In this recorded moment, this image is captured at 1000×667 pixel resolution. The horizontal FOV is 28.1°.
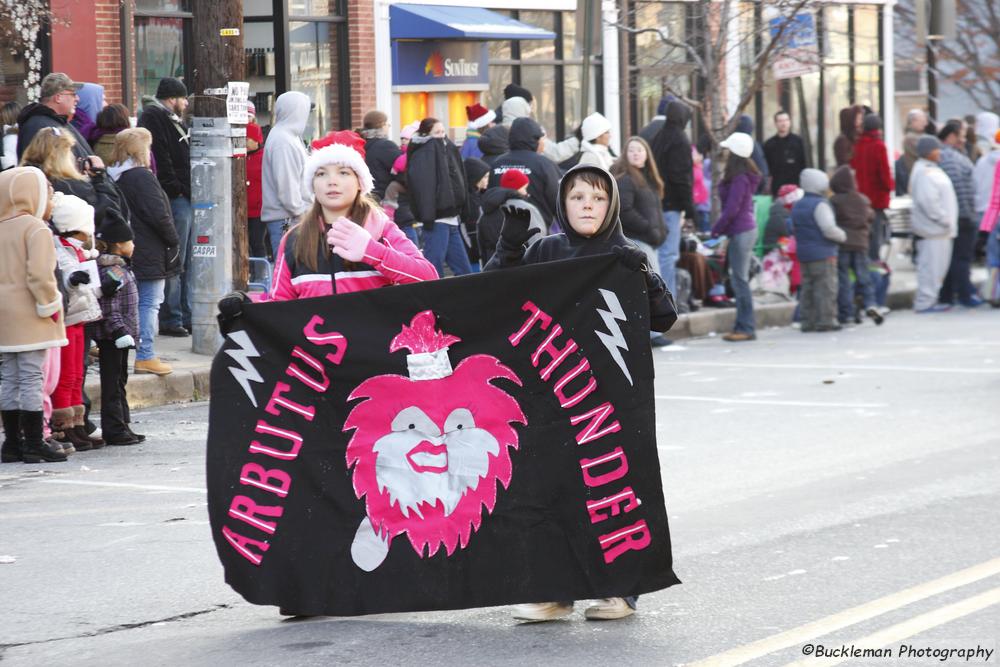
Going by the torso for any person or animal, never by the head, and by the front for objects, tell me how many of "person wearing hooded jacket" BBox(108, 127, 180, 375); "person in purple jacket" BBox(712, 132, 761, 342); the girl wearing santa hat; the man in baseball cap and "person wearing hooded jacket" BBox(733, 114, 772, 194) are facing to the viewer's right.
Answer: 2

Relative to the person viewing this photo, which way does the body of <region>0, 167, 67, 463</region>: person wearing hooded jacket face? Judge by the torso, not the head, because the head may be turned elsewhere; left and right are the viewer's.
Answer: facing away from the viewer and to the right of the viewer

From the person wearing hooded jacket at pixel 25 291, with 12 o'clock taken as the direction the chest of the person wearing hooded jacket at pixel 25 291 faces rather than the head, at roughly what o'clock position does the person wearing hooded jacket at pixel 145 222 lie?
the person wearing hooded jacket at pixel 145 222 is roughly at 11 o'clock from the person wearing hooded jacket at pixel 25 291.

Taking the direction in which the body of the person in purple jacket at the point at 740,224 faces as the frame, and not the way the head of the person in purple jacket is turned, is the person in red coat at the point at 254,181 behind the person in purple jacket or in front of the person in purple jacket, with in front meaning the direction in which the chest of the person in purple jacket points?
in front

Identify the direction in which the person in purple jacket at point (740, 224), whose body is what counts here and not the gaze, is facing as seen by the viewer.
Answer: to the viewer's left

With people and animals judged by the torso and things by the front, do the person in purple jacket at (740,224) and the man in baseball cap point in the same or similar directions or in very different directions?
very different directions

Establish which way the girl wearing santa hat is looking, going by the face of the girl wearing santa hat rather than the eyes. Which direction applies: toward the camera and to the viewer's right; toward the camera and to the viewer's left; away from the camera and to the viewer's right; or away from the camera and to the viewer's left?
toward the camera and to the viewer's left

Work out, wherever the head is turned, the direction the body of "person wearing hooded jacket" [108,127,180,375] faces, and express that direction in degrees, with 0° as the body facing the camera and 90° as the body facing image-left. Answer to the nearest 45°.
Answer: approximately 270°

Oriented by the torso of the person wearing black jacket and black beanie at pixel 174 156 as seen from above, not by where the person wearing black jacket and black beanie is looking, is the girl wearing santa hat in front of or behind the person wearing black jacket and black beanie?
in front

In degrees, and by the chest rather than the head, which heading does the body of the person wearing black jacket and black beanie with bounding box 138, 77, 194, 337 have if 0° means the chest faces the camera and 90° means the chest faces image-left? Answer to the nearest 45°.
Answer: approximately 315°

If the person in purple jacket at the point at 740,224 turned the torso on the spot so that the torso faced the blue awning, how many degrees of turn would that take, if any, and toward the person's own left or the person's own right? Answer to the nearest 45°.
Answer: approximately 45° to the person's own right

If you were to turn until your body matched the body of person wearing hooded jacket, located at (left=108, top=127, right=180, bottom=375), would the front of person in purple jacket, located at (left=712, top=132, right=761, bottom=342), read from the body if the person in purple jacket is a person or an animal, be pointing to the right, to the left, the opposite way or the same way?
the opposite way
